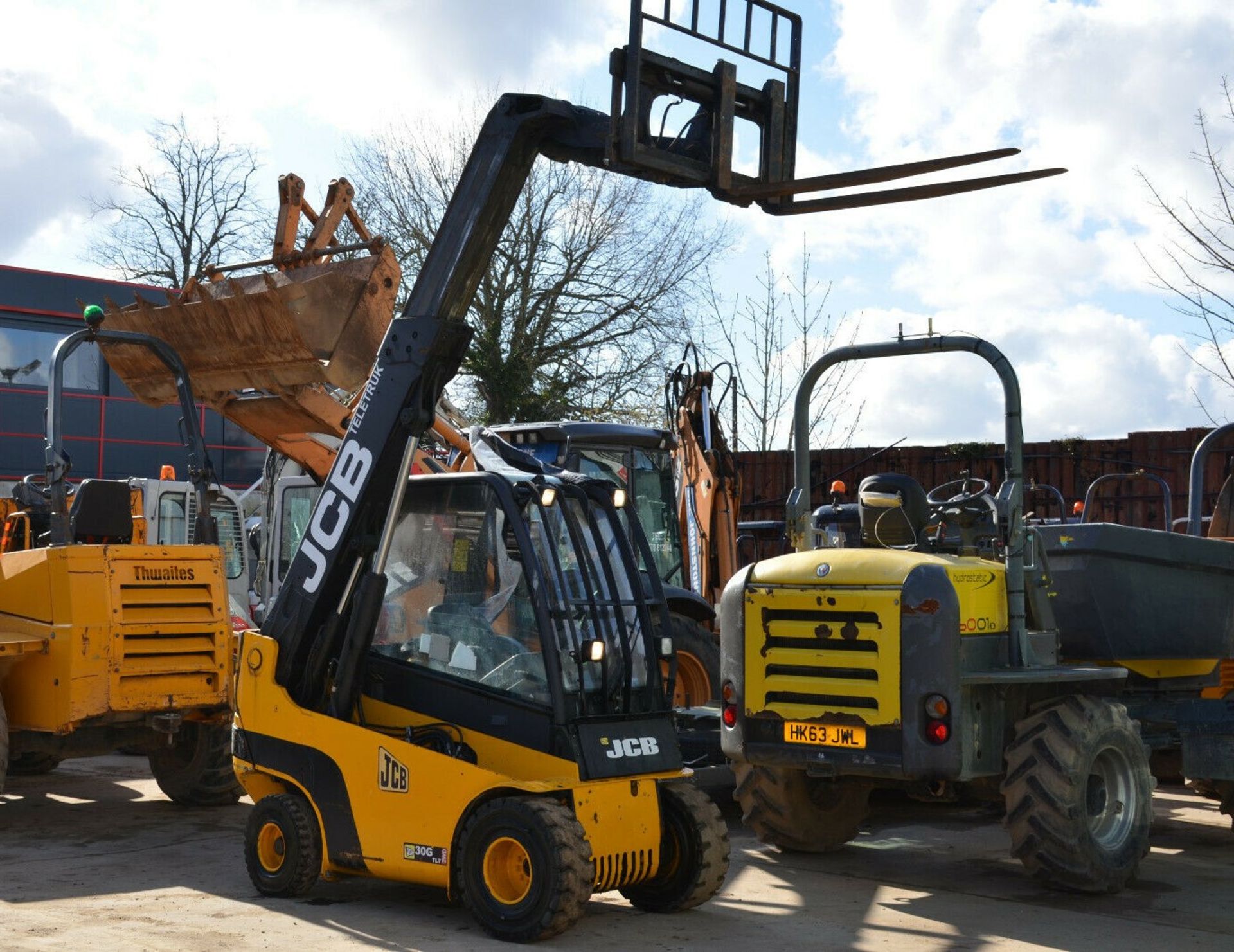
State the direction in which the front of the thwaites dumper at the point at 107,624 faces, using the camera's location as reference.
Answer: facing away from the viewer and to the left of the viewer

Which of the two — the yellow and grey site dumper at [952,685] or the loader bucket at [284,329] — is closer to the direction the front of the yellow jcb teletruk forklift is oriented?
the yellow and grey site dumper

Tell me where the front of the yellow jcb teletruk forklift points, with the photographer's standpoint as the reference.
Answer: facing the viewer and to the right of the viewer

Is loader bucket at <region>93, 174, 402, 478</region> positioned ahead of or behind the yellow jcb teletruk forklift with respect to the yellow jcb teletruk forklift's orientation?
behind

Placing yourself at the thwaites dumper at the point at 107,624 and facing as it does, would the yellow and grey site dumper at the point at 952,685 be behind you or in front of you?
behind

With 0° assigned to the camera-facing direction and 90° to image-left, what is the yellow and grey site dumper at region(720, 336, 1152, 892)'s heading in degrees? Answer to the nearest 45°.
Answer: approximately 225°

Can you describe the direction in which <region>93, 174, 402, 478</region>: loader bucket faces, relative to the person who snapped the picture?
facing the viewer and to the left of the viewer

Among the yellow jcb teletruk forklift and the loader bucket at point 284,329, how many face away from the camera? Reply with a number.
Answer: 0

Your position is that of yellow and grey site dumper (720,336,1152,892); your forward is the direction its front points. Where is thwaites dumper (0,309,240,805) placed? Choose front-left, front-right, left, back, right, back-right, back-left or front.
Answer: back-left

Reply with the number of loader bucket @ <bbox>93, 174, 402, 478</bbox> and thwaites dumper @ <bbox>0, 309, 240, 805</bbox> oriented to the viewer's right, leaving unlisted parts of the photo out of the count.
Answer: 0

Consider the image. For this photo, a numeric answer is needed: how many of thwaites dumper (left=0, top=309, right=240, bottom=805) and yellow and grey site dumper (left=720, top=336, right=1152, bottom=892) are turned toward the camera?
0
